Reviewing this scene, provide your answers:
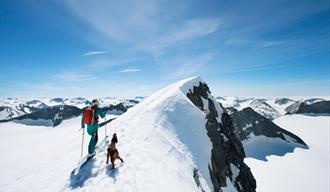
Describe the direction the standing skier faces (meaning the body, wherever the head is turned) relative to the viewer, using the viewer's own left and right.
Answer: facing away from the viewer and to the right of the viewer

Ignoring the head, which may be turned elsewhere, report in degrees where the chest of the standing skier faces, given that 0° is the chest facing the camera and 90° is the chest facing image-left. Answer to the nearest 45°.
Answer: approximately 225°
